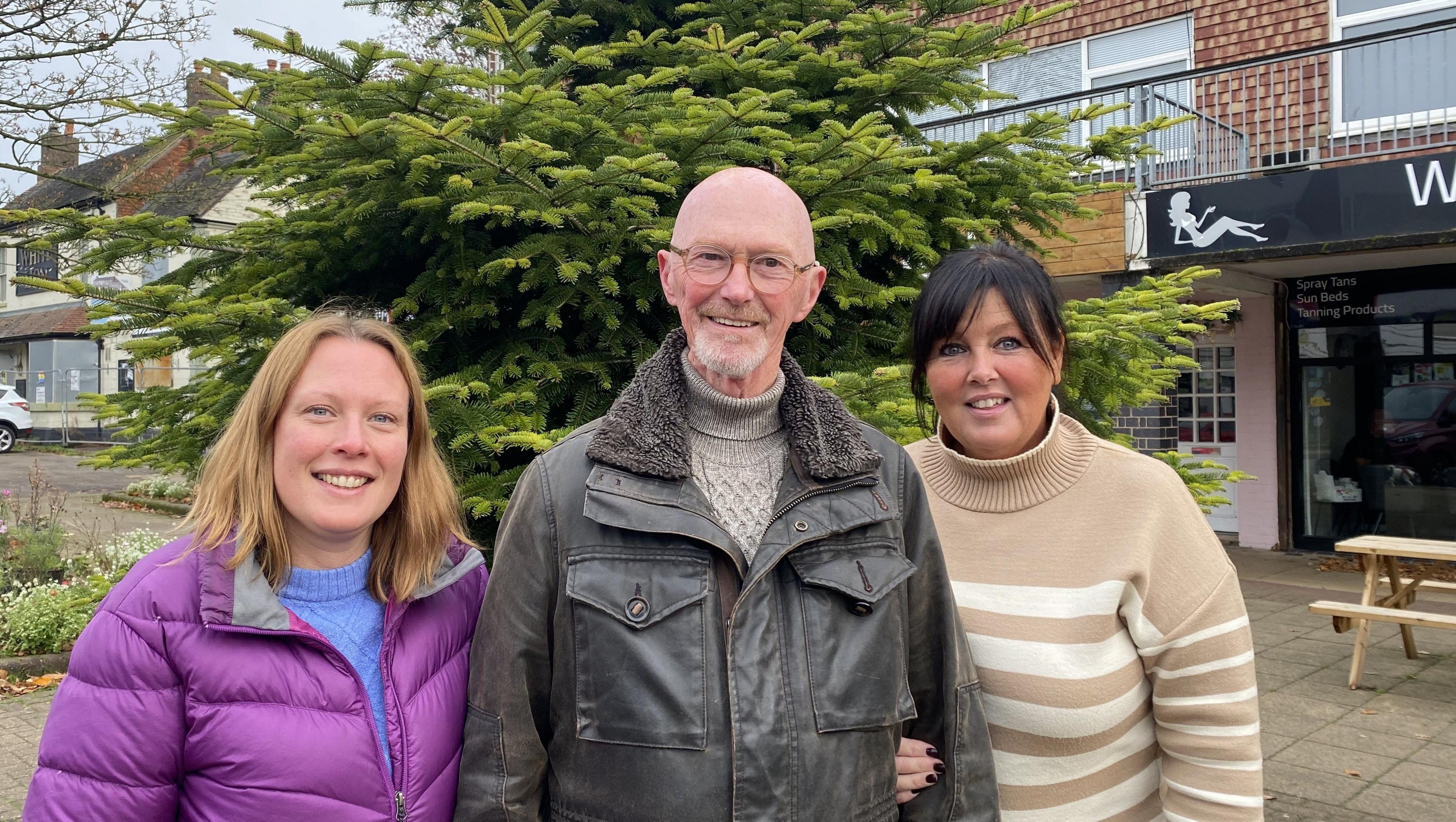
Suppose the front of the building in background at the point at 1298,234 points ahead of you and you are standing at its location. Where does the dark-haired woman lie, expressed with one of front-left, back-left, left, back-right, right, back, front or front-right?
front

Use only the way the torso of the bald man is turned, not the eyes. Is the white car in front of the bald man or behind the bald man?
behind

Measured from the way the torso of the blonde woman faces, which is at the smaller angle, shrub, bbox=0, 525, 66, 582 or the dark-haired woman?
the dark-haired woman

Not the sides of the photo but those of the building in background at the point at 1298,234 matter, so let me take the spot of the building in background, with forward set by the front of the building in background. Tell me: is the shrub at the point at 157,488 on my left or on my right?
on my right

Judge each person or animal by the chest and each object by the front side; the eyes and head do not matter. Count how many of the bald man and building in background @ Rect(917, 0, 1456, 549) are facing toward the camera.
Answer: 2

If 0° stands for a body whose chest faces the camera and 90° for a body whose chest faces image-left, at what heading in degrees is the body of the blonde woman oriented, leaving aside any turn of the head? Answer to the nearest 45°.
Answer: approximately 315°

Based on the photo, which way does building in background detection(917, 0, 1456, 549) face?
toward the camera

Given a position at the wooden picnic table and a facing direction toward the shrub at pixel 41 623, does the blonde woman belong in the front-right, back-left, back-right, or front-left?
front-left

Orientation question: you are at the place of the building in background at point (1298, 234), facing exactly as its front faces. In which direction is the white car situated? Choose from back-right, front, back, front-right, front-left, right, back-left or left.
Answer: right

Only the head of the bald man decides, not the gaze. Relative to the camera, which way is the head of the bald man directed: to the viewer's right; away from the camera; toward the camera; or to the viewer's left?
toward the camera

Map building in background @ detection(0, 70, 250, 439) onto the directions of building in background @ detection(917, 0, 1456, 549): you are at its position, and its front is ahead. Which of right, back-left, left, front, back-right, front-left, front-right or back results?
right

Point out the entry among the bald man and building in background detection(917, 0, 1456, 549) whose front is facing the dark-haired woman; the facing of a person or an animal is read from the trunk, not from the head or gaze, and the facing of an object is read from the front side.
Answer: the building in background

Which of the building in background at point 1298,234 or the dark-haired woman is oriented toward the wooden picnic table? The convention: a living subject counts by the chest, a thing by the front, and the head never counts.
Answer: the building in background

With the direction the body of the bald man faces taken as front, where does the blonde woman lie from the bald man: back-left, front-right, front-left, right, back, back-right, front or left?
right

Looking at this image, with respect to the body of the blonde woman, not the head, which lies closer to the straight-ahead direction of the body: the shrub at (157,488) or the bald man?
the bald man
